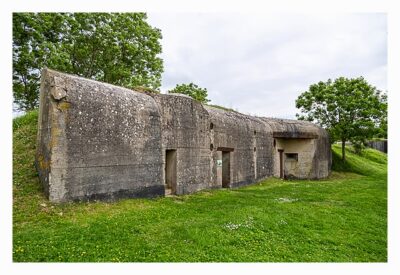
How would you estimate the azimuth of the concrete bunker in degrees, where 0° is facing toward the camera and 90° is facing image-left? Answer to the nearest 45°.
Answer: approximately 315°

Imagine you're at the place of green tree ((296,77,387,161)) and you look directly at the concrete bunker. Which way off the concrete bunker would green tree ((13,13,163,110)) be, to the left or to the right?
right

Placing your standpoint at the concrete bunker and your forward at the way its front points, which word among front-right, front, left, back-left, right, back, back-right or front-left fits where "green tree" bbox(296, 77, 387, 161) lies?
left

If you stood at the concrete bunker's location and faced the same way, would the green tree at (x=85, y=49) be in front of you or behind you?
behind
